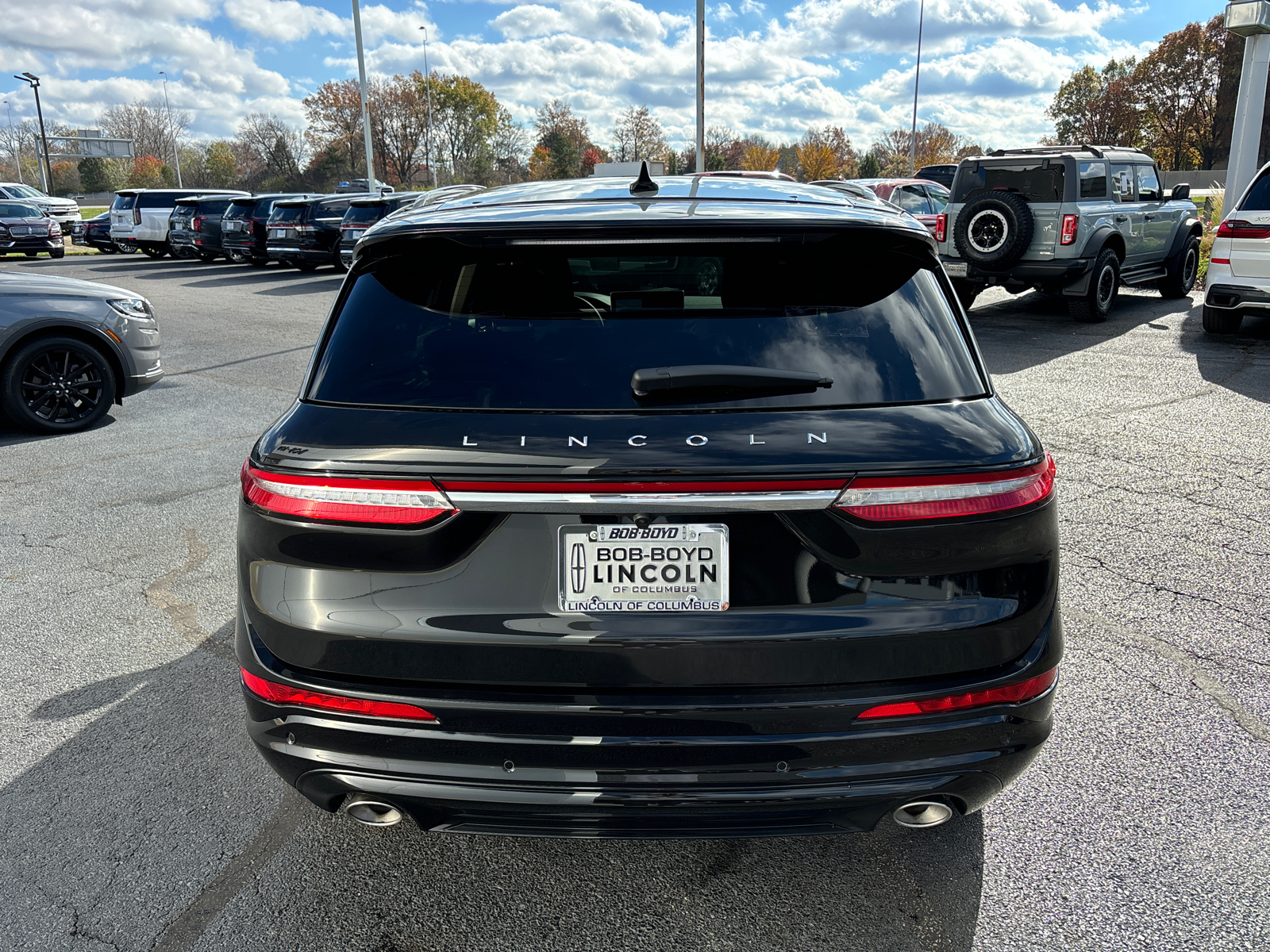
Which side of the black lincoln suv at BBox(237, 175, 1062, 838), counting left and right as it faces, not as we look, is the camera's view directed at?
back

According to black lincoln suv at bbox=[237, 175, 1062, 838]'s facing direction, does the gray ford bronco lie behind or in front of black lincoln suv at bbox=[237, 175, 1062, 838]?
in front

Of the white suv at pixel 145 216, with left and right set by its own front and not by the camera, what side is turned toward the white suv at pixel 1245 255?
right

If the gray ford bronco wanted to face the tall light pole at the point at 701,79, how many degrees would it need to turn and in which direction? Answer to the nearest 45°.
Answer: approximately 90° to its left

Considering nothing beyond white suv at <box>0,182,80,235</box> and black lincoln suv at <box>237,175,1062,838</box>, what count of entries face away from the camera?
1

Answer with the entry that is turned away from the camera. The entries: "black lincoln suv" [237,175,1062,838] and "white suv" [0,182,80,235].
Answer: the black lincoln suv

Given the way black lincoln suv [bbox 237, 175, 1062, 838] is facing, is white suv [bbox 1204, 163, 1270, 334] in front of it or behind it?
in front

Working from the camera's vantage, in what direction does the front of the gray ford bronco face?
facing away from the viewer and to the right of the viewer

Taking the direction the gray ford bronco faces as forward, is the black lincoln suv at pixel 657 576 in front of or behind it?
behind

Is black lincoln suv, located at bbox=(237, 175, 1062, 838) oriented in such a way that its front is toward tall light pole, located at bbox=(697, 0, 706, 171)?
yes

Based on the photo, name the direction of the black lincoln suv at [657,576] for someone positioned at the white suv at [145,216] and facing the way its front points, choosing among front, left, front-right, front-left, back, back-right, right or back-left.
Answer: back-right

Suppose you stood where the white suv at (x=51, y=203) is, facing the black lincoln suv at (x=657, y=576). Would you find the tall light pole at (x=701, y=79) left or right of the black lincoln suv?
left

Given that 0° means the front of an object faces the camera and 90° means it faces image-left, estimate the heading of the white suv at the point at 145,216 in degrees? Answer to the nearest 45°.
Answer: approximately 225°

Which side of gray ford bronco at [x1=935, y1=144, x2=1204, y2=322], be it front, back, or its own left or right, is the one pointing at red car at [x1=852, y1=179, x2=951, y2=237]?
left

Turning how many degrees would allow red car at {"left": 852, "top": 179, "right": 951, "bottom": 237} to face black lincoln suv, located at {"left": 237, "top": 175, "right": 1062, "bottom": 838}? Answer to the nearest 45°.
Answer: approximately 135° to its right

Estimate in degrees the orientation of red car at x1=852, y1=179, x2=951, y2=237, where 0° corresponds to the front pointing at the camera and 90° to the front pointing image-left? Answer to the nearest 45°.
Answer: approximately 225°
